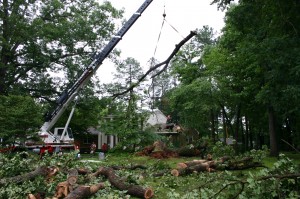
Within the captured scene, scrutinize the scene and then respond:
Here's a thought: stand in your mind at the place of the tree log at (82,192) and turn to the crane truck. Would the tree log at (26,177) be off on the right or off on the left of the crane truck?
left
